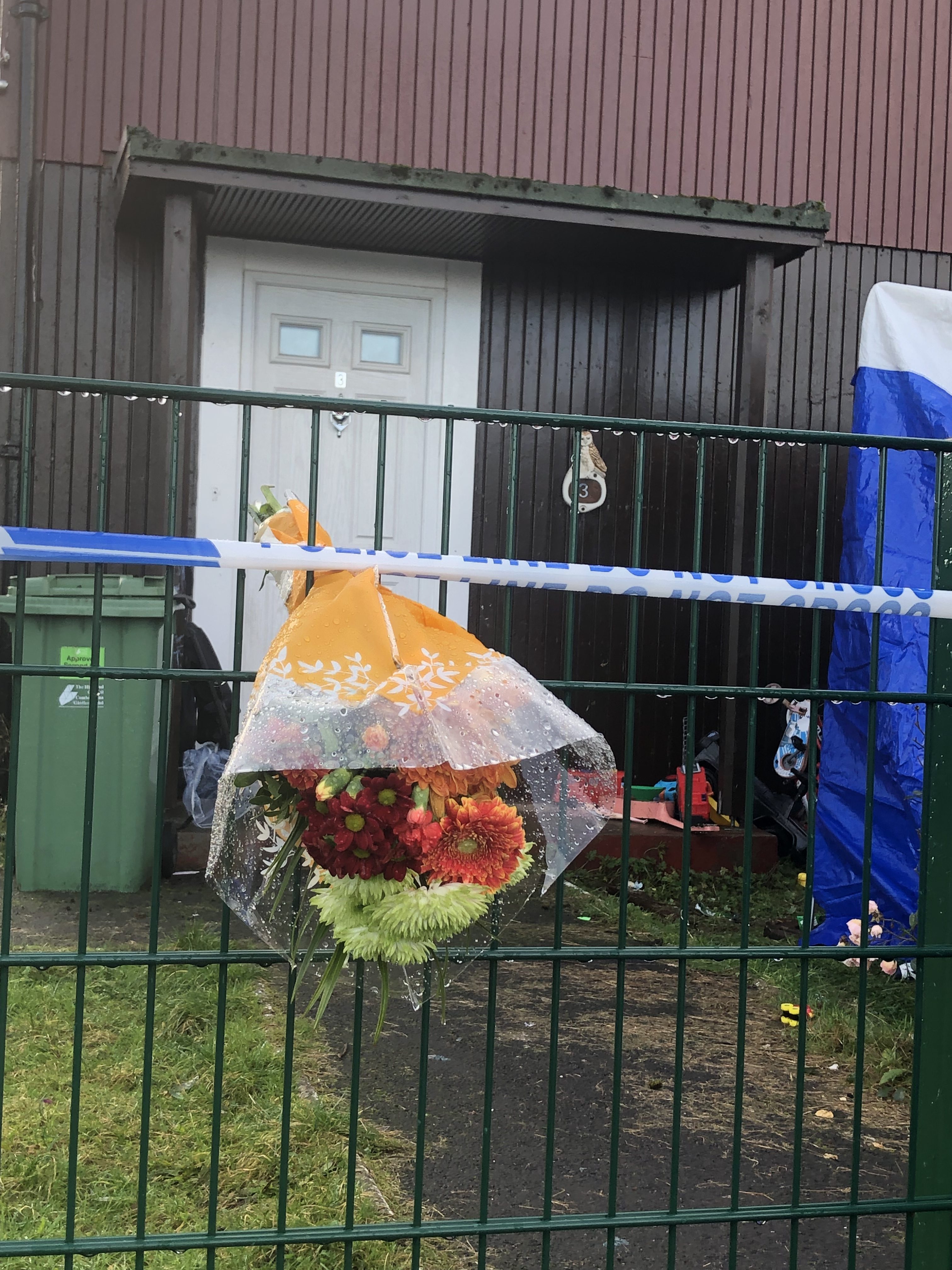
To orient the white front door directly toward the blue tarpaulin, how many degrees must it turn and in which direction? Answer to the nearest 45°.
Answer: approximately 45° to its left

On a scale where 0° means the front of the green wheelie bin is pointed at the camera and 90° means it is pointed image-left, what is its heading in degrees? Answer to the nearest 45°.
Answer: approximately 0°

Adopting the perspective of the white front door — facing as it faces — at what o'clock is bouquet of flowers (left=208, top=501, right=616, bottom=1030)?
The bouquet of flowers is roughly at 12 o'clock from the white front door.

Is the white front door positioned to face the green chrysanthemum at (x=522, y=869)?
yes

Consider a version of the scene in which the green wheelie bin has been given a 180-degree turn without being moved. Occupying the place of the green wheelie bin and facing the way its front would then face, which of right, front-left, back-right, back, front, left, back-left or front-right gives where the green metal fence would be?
back

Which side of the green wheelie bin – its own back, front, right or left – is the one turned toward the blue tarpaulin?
left

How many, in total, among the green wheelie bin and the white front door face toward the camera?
2

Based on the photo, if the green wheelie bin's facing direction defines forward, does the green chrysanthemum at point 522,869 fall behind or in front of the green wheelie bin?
in front

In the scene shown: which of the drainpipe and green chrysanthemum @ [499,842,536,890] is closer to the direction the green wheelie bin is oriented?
the green chrysanthemum

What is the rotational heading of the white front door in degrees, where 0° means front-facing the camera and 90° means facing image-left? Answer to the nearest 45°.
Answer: approximately 0°

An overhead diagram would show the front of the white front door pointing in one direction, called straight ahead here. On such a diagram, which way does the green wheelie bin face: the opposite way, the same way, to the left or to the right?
the same way

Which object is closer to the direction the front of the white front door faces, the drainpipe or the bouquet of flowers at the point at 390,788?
the bouquet of flowers

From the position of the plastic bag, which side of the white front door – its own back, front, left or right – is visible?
front

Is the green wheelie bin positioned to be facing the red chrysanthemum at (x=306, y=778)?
yes
